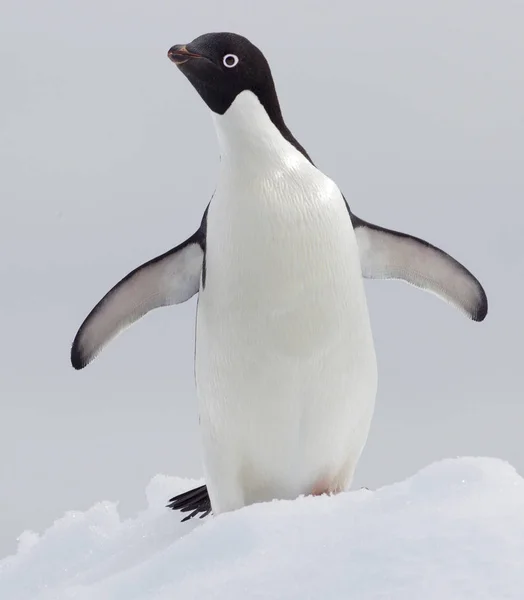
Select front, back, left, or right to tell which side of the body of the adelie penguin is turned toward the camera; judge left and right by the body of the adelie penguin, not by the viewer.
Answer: front
